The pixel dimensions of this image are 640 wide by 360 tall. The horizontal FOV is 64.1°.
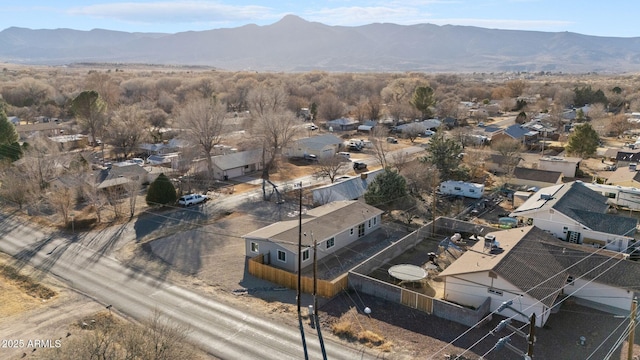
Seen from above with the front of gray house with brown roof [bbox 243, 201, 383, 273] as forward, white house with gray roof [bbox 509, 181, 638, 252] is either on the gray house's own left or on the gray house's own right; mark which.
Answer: on the gray house's own left

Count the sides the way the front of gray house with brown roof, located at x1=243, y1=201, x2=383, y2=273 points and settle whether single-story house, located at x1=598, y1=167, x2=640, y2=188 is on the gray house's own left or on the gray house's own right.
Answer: on the gray house's own left

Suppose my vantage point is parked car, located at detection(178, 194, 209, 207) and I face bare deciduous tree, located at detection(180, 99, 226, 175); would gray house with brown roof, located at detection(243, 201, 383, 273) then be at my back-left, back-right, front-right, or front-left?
back-right

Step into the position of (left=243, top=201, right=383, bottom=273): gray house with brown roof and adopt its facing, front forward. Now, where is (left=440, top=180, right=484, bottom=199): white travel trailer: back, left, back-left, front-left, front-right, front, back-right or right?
left

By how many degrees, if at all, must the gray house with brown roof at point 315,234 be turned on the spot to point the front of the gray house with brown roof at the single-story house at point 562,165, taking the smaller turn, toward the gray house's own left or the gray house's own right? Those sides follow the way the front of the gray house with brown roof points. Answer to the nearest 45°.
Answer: approximately 90° to the gray house's own left
